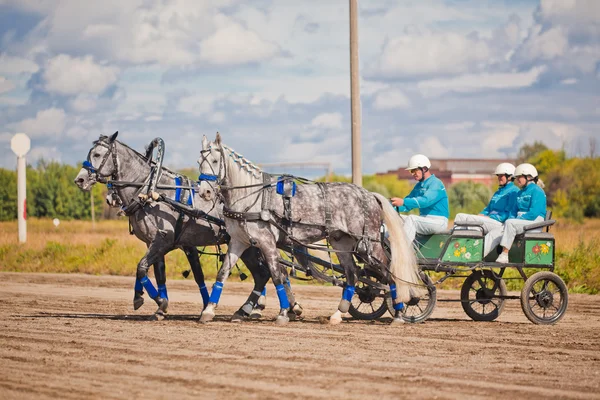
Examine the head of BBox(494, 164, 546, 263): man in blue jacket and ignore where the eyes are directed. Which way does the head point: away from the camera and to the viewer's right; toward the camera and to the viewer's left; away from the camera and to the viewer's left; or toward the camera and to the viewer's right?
toward the camera and to the viewer's left

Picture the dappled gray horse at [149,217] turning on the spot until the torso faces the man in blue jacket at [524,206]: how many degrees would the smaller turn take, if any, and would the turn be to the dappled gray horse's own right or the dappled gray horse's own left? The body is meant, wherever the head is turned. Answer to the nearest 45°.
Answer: approximately 180°

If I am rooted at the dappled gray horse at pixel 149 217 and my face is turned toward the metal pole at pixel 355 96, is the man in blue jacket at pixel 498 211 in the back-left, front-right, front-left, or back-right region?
front-right

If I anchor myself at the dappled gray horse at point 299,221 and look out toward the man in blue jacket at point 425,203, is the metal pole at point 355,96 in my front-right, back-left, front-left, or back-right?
front-left

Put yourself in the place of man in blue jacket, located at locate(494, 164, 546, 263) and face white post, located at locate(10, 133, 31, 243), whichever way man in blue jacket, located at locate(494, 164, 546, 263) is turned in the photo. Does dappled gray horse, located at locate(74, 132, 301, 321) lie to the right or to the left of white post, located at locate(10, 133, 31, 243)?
left

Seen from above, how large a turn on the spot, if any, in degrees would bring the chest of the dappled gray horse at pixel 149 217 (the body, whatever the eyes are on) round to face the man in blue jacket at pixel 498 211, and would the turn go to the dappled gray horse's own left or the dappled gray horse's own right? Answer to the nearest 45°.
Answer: approximately 180°

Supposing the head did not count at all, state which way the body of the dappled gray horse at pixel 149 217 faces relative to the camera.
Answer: to the viewer's left

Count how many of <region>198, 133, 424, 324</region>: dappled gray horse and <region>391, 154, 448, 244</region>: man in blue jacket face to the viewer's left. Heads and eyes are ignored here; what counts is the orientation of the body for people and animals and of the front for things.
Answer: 2

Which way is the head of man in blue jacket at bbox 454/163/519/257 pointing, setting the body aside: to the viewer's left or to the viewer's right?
to the viewer's left

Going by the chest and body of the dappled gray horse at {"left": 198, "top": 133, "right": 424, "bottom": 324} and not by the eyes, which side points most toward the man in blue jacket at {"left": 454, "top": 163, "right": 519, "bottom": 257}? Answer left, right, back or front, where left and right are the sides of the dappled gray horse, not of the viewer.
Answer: back

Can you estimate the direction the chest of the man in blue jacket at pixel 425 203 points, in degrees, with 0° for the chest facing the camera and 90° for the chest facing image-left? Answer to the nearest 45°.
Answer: approximately 90°

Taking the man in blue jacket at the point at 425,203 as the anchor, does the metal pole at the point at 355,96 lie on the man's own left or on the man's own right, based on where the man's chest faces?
on the man's own right

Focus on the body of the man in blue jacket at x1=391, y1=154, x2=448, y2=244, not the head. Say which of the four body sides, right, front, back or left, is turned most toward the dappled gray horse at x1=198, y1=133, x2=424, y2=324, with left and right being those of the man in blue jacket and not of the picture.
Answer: front

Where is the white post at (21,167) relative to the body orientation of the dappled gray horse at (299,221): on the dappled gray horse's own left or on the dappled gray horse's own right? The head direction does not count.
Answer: on the dappled gray horse's own right

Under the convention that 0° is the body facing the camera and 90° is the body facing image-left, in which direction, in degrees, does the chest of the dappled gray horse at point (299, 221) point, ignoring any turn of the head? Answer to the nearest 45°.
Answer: approximately 90°

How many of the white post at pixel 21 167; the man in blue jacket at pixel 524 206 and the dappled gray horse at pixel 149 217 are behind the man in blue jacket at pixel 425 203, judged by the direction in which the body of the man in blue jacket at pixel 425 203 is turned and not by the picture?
1
